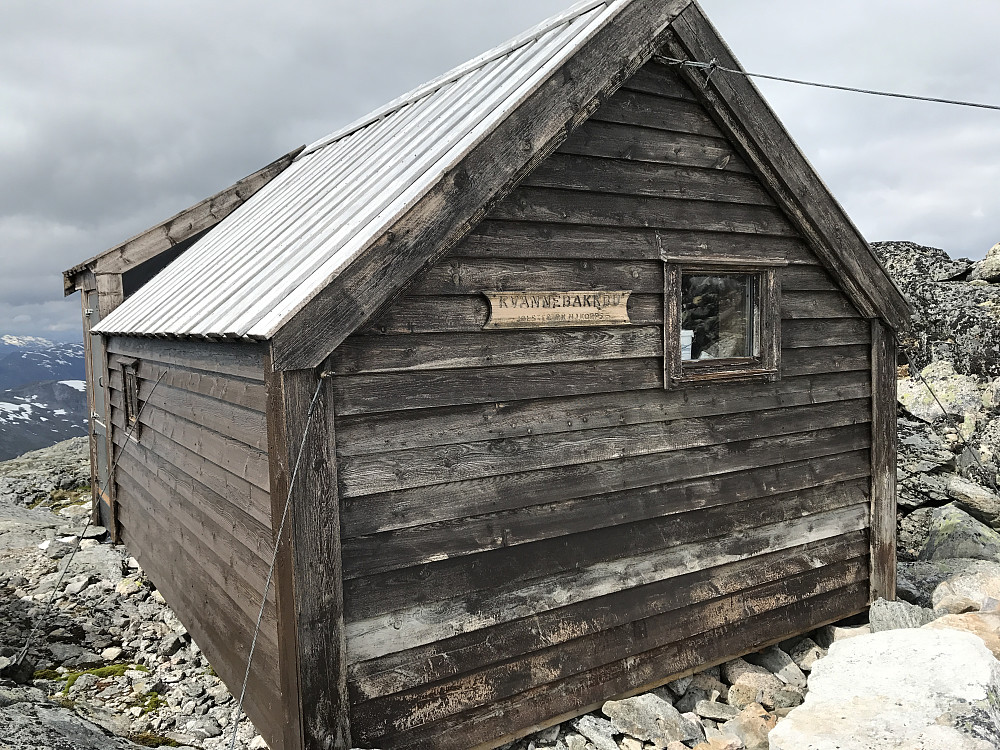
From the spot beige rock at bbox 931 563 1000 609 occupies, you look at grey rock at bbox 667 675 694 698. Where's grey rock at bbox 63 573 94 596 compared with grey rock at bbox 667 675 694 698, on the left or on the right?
right

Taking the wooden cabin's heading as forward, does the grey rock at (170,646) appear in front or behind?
in front

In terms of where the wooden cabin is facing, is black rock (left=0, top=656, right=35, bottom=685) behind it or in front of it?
in front
